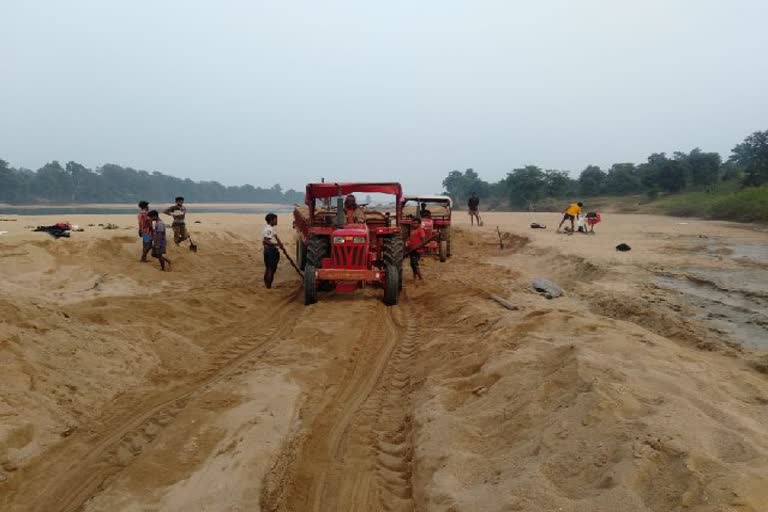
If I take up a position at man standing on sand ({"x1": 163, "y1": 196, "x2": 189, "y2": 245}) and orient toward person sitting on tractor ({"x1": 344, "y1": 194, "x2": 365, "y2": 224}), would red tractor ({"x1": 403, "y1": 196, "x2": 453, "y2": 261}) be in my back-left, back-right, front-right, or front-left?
front-left

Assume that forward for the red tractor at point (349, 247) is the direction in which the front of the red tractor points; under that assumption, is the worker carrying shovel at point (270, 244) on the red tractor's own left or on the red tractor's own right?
on the red tractor's own right

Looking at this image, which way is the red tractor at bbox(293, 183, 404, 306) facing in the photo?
toward the camera

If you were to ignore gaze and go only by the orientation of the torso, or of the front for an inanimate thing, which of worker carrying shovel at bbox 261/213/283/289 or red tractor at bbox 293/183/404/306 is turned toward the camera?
the red tractor

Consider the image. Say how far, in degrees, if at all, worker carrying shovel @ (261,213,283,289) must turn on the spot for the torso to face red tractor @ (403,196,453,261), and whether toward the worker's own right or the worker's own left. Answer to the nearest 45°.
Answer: approximately 45° to the worker's own left

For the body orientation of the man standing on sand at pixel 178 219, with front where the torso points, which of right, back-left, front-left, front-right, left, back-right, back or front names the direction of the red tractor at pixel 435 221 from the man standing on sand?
left

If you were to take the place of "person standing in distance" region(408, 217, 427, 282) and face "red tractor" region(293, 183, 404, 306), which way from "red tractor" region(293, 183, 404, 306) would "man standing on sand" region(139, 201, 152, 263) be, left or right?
right

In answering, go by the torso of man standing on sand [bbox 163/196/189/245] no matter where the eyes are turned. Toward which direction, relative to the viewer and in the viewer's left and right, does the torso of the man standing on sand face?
facing the viewer

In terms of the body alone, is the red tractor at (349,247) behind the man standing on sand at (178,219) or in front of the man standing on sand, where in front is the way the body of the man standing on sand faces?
in front

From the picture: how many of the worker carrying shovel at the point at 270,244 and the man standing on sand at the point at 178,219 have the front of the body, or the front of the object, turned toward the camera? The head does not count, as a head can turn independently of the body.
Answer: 1

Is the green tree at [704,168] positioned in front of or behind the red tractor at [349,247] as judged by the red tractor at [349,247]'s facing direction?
behind

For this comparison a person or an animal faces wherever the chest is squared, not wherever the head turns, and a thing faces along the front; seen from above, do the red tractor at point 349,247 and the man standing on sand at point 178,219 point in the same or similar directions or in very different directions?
same or similar directions

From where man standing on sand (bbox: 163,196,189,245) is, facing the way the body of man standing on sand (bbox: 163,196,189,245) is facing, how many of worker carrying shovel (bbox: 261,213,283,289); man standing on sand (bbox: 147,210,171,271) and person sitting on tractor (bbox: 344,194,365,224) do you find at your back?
0

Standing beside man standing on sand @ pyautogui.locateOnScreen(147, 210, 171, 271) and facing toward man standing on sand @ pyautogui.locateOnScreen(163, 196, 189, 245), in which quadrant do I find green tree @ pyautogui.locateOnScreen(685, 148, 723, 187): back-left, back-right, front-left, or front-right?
front-right

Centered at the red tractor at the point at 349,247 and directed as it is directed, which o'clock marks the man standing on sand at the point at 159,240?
The man standing on sand is roughly at 4 o'clock from the red tractor.

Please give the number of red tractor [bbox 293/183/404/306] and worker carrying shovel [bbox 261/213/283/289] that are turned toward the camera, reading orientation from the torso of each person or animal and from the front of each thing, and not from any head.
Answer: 1

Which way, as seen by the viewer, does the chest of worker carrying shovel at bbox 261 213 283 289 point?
to the viewer's right

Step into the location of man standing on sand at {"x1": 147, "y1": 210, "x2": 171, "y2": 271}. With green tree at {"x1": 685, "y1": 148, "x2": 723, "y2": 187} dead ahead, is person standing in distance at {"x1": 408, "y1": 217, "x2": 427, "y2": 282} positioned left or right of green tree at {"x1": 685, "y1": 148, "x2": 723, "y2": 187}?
right
